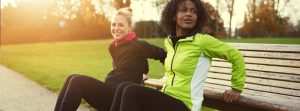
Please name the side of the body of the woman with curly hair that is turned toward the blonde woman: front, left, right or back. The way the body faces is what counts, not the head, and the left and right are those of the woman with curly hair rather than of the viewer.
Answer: right

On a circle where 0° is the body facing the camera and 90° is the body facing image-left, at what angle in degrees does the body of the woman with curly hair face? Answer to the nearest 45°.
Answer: approximately 45°

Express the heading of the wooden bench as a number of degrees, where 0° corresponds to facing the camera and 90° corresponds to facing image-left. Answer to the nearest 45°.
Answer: approximately 45°
